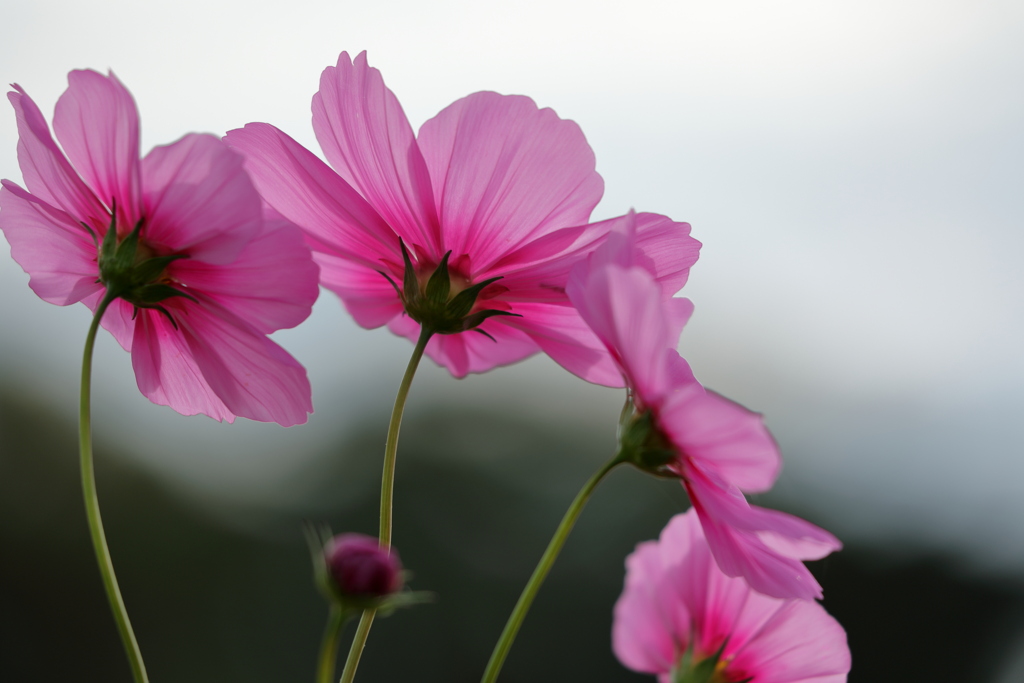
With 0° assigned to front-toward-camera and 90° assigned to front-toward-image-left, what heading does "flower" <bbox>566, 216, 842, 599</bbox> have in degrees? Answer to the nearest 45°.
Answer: approximately 270°
